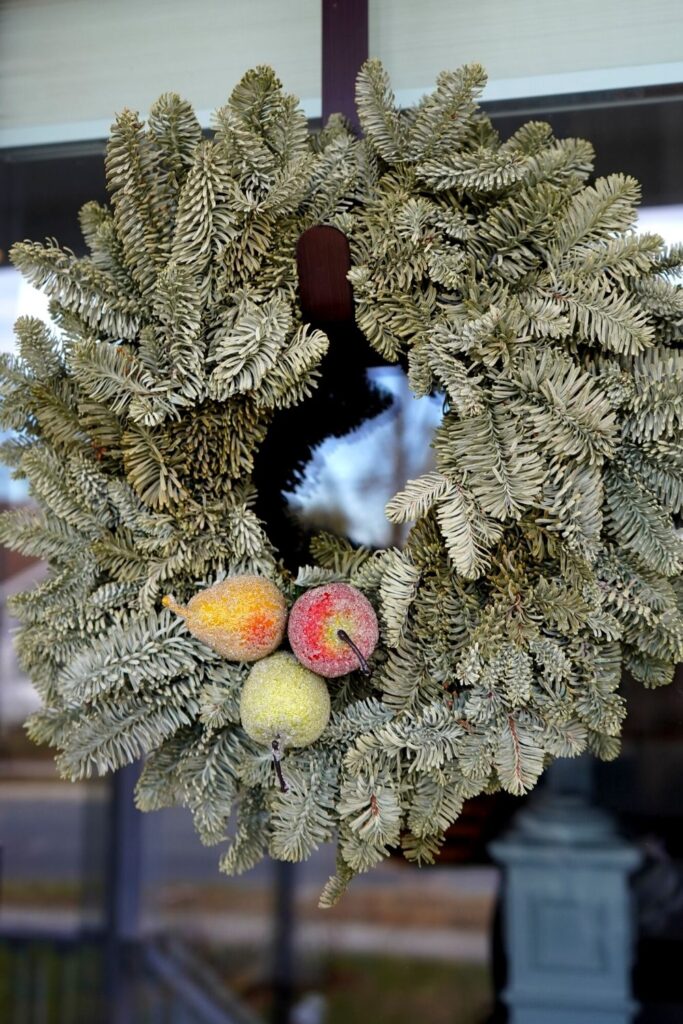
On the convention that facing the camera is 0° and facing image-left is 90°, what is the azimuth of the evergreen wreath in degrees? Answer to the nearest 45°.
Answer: approximately 0°
